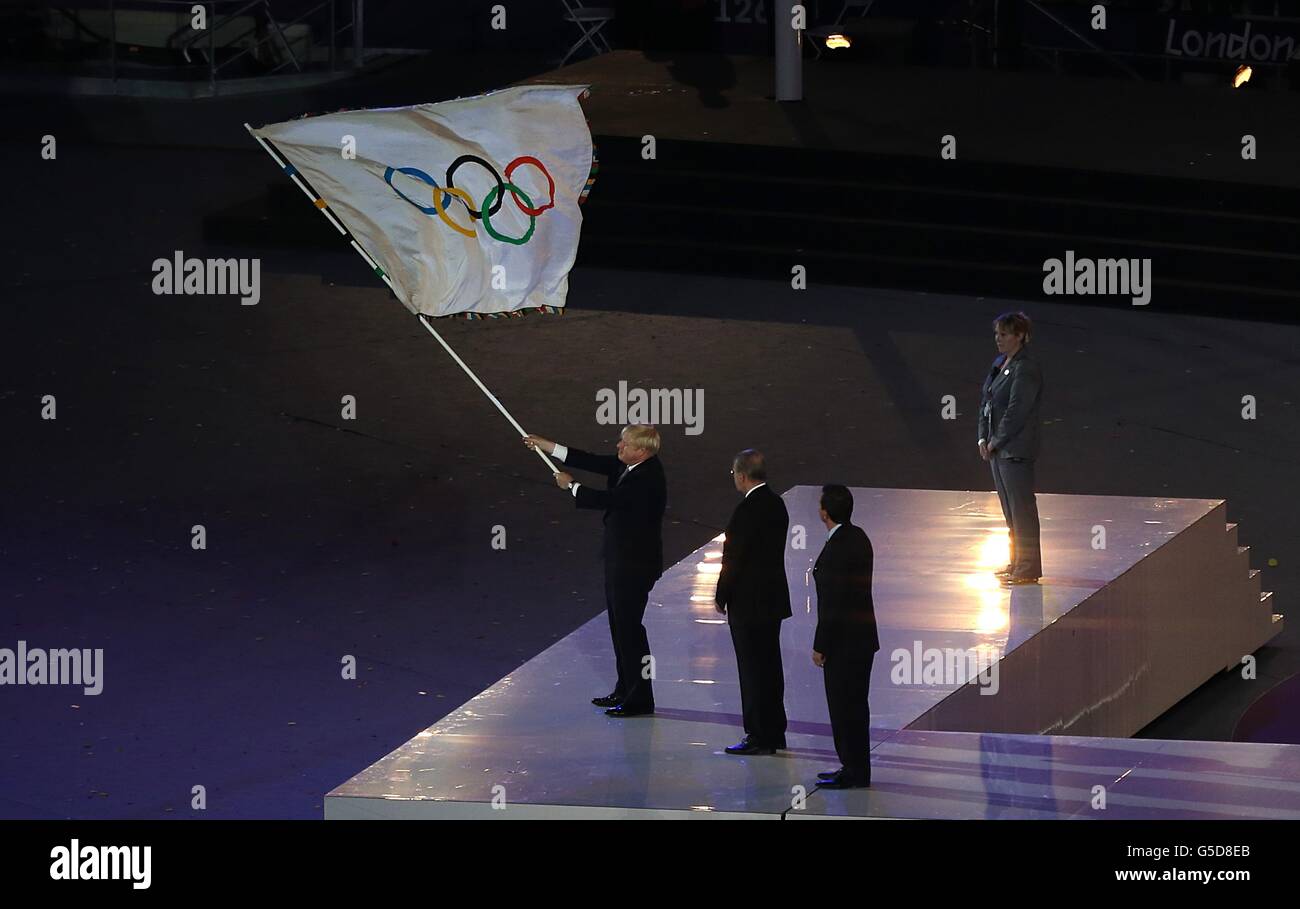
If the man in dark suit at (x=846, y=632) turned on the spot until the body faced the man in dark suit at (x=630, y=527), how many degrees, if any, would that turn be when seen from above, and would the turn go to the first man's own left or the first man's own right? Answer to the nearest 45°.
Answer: approximately 45° to the first man's own right

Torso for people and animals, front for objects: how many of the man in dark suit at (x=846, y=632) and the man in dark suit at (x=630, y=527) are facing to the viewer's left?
2

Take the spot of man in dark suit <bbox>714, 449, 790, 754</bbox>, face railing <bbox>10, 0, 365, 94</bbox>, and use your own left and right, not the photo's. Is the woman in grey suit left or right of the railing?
right

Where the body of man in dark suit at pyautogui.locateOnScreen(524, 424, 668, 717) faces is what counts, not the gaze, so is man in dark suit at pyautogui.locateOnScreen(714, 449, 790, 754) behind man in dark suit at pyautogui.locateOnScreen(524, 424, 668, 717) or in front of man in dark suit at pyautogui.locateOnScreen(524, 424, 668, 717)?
behind

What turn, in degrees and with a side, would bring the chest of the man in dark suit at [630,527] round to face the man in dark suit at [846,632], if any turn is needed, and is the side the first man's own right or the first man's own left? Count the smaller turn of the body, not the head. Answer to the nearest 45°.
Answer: approximately 135° to the first man's own left

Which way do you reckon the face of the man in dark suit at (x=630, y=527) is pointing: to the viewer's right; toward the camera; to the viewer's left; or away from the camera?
to the viewer's left

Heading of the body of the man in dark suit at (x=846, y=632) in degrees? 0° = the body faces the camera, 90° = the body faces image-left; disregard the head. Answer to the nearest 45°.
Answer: approximately 90°

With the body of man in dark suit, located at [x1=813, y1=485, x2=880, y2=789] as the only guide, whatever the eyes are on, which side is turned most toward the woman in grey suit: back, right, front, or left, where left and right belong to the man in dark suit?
right

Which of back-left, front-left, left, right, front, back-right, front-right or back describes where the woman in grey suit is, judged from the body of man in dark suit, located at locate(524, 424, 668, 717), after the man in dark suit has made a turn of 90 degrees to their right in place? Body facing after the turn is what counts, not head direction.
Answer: front-right

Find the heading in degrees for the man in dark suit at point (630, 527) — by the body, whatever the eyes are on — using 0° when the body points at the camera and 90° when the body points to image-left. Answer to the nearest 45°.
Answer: approximately 90°

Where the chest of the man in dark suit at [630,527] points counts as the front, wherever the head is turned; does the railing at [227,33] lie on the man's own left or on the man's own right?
on the man's own right
